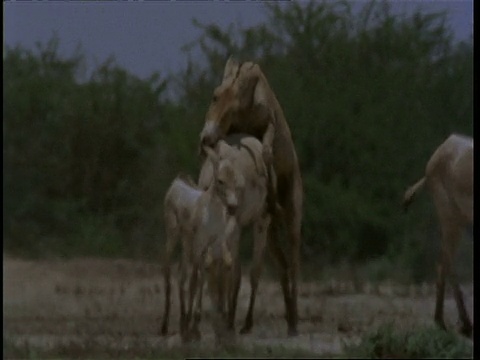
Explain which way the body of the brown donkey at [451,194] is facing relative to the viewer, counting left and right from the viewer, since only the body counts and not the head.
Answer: facing to the right of the viewer

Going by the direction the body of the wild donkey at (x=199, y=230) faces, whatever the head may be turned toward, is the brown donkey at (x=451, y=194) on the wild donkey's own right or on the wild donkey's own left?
on the wild donkey's own left

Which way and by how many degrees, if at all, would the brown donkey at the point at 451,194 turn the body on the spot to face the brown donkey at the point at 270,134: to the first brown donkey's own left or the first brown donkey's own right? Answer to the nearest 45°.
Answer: approximately 180°

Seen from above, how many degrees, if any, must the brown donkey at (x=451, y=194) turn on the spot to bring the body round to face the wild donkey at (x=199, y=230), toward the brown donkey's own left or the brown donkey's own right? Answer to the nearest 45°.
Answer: approximately 180°

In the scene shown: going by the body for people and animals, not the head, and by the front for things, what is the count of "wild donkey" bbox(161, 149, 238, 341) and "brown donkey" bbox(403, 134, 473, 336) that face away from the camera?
0

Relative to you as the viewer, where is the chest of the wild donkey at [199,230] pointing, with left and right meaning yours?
facing the viewer and to the right of the viewer

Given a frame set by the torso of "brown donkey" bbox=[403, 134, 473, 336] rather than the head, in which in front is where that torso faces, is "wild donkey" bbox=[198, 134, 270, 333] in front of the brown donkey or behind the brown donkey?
behind
